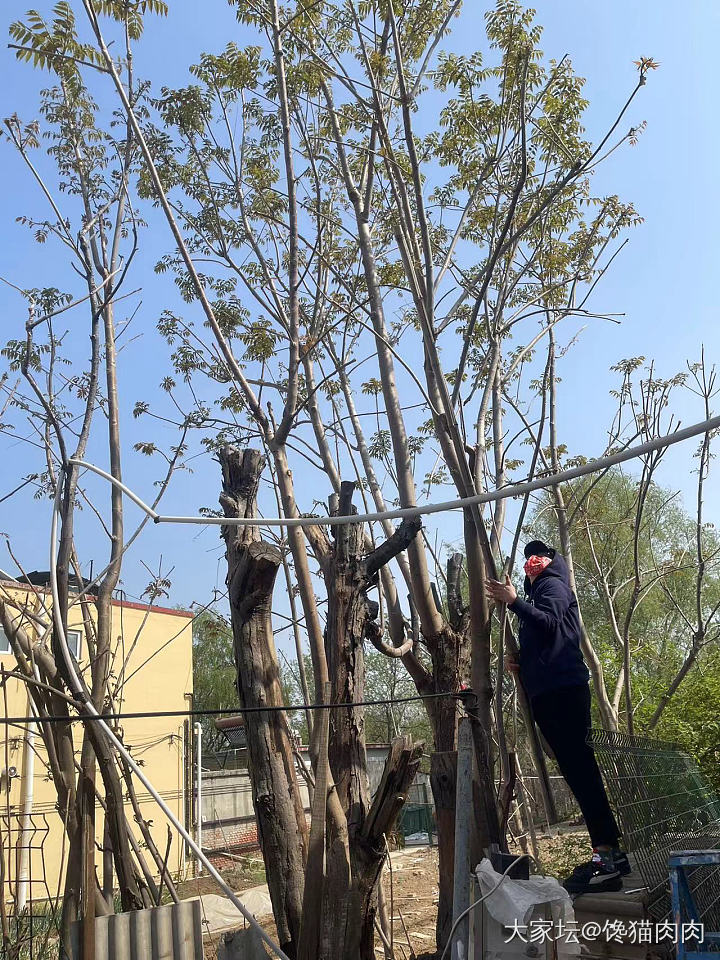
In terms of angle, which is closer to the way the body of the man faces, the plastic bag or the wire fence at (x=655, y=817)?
the plastic bag

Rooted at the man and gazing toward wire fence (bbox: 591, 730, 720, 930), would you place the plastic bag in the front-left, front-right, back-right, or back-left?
back-right

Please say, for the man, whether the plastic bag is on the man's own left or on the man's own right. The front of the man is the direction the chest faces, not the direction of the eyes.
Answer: on the man's own left

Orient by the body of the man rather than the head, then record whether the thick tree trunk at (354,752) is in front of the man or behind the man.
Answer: in front

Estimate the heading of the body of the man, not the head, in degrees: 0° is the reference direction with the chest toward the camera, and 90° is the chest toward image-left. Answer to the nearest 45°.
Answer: approximately 90°

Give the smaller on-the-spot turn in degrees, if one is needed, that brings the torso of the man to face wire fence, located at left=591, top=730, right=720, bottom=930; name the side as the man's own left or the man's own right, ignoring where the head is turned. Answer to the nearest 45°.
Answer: approximately 135° to the man's own right
